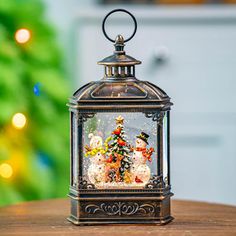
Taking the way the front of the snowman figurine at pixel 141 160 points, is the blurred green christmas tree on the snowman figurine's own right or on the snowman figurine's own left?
on the snowman figurine's own right

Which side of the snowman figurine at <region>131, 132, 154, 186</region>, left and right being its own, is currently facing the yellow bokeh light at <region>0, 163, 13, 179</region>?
right

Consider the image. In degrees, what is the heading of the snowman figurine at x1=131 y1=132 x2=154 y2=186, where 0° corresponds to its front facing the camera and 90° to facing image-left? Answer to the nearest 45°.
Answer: approximately 45°

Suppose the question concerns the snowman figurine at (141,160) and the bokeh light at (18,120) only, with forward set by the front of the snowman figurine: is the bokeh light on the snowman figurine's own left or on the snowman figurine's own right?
on the snowman figurine's own right

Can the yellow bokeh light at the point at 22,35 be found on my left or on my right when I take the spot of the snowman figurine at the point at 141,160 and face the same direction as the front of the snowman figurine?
on my right
